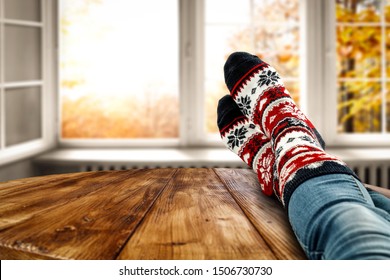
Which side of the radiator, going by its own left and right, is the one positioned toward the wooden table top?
front

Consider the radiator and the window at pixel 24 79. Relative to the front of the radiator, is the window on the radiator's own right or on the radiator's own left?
on the radiator's own right

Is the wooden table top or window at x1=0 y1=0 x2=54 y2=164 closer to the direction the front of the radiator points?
the wooden table top

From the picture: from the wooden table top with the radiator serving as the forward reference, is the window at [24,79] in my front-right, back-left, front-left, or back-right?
front-left

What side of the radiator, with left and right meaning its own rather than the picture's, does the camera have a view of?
front
